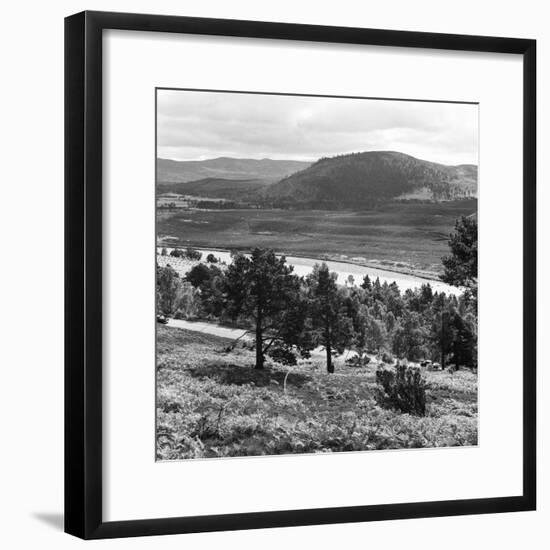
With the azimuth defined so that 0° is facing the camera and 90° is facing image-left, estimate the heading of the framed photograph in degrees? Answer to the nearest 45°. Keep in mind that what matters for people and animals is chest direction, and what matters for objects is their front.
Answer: approximately 315°
